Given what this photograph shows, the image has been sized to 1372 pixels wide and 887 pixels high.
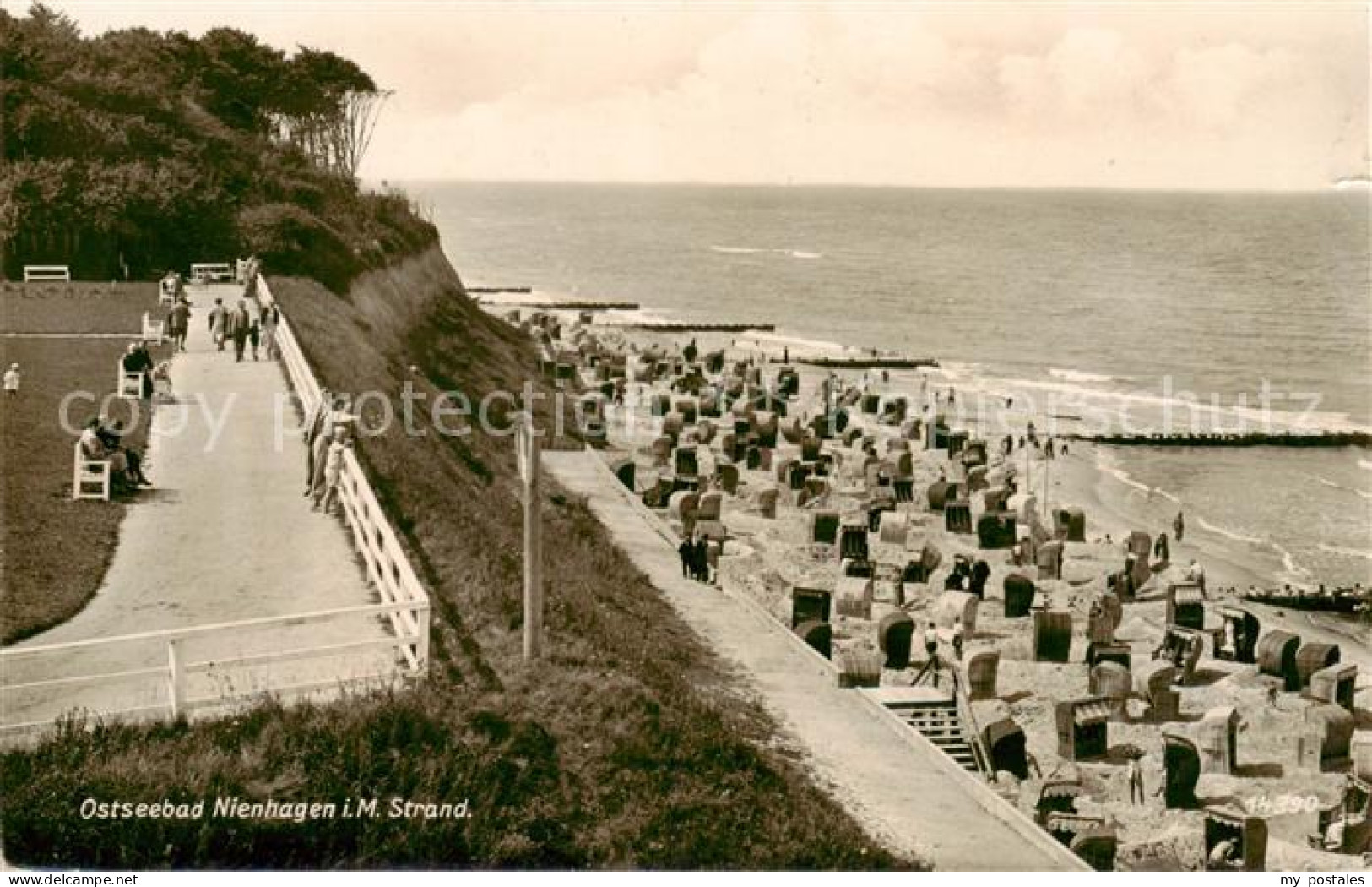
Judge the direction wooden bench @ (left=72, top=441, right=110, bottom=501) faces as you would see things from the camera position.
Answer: facing to the right of the viewer

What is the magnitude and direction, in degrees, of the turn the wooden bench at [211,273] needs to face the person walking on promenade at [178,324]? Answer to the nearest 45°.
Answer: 0° — it already faces them

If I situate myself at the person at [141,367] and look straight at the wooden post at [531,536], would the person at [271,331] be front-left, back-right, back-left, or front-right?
back-left

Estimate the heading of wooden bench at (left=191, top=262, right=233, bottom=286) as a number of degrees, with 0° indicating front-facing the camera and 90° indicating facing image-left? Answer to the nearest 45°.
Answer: approximately 0°

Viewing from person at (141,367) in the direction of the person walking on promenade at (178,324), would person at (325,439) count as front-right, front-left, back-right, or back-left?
back-right

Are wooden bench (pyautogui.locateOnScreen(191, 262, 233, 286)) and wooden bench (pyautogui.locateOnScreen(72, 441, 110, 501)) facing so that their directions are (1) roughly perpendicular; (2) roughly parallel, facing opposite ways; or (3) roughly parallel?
roughly perpendicular

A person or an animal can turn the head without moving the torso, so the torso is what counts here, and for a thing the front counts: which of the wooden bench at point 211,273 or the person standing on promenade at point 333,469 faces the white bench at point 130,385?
the wooden bench
